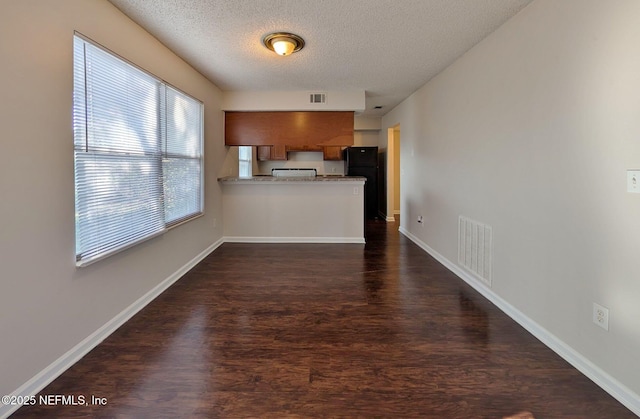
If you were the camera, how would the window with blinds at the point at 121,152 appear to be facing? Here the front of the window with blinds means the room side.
facing the viewer and to the right of the viewer

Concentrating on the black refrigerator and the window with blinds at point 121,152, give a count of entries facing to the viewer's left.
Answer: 0

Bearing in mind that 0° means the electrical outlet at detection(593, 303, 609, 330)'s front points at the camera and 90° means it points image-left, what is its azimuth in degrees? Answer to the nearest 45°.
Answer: approximately 45°

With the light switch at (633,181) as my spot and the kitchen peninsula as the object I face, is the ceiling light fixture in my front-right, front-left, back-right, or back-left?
front-left

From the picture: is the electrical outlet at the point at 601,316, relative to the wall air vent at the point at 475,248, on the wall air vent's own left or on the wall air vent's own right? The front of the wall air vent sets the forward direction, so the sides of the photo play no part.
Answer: on the wall air vent's own left

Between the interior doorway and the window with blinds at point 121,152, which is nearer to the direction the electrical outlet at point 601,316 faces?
the window with blinds

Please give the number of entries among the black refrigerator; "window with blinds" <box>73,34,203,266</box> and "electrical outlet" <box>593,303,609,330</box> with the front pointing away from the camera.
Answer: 0

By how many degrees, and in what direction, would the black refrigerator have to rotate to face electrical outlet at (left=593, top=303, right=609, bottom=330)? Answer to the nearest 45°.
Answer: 0° — it already faces it

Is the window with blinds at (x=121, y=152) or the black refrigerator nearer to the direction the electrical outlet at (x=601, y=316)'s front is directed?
the window with blinds

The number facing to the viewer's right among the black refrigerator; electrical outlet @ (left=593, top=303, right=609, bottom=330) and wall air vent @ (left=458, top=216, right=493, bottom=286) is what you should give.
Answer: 0

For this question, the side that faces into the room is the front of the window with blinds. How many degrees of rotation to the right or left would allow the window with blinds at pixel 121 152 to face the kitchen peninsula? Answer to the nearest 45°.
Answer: approximately 90° to its left

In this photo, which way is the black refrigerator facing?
toward the camera
